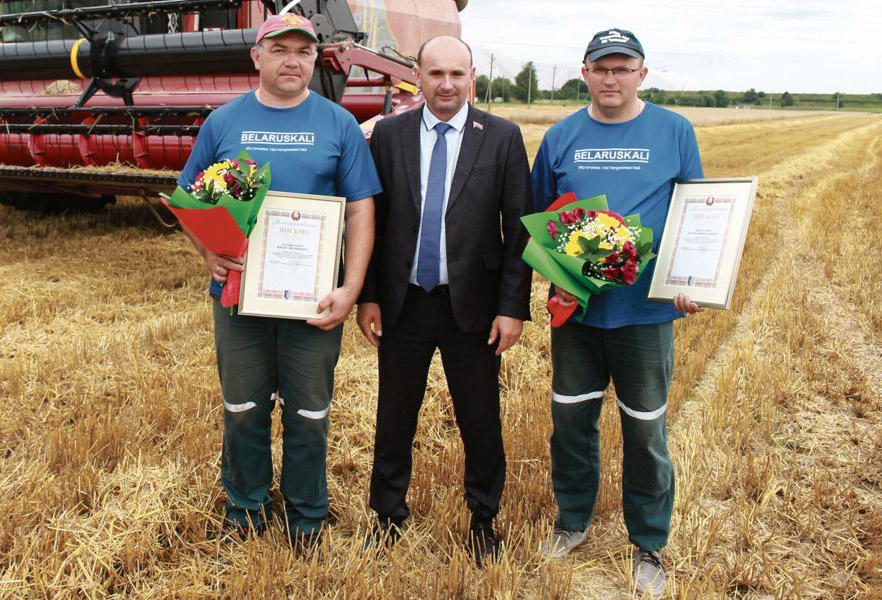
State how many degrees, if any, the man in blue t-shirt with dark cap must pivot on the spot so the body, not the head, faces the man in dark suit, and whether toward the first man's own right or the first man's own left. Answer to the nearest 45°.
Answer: approximately 90° to the first man's own right

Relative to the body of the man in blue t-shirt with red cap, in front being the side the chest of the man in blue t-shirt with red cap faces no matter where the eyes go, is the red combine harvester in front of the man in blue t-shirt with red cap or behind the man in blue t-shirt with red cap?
behind

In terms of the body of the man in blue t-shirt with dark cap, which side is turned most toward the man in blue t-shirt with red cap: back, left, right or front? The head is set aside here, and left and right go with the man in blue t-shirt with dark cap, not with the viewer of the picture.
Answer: right

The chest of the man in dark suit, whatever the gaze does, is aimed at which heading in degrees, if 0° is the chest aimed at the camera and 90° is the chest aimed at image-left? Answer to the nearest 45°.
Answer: approximately 0°

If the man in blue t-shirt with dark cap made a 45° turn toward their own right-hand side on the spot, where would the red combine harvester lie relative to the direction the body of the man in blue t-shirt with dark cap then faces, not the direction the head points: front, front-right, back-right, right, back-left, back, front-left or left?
right

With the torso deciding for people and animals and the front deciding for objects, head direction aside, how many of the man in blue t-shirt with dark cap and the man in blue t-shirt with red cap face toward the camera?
2
